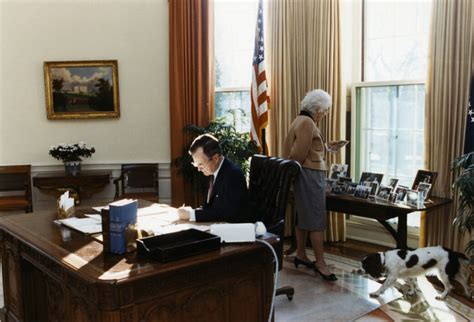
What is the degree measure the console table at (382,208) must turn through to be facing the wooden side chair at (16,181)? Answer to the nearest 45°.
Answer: approximately 45° to its right

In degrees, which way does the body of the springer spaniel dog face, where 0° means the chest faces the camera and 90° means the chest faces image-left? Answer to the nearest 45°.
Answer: approximately 90°

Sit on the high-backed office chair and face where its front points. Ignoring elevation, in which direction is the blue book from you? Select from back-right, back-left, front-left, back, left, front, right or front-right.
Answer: front

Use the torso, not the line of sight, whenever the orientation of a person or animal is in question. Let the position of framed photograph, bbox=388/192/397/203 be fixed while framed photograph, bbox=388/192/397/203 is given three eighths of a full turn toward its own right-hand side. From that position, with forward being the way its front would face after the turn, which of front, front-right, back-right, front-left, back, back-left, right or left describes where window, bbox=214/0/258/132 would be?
front-left

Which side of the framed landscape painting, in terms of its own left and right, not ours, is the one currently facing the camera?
front

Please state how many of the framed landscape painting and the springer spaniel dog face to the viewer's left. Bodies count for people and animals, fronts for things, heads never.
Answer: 1

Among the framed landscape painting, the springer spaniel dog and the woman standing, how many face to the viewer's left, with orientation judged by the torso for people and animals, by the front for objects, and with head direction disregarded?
1

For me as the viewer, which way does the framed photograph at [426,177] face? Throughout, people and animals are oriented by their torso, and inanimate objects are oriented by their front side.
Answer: facing the viewer and to the left of the viewer

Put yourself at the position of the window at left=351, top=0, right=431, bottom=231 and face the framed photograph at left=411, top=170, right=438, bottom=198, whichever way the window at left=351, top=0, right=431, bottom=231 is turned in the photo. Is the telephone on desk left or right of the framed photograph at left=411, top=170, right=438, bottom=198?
right

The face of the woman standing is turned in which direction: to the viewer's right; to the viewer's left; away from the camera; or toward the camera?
to the viewer's right

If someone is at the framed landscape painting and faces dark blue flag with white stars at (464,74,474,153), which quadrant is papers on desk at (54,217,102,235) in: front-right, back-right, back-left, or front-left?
front-right

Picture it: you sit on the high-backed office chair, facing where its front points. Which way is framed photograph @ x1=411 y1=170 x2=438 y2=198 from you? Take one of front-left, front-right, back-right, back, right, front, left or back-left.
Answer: back

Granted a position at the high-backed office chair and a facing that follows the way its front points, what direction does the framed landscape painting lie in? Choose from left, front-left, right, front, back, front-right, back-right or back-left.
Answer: right

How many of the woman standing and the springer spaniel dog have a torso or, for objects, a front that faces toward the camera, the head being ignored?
0

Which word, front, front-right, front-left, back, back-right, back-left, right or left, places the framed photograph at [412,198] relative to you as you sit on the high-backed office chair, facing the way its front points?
back
